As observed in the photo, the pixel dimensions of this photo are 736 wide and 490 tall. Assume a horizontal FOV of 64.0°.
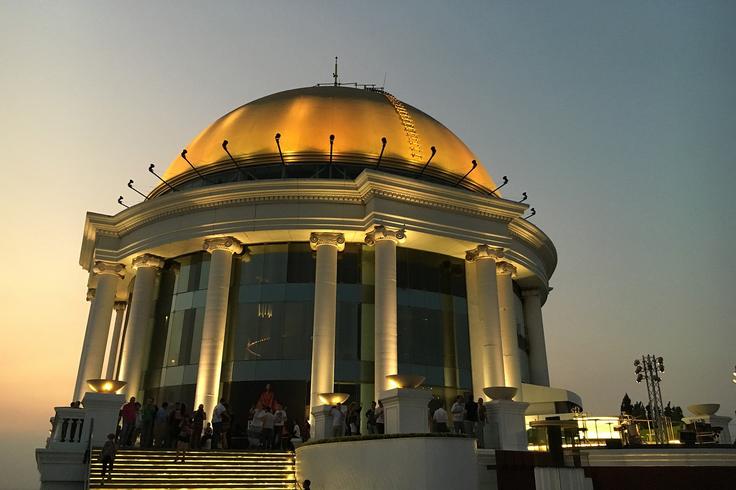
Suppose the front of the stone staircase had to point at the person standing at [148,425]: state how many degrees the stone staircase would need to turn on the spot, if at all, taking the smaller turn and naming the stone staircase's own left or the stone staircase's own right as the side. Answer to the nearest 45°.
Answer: approximately 135° to the stone staircase's own right

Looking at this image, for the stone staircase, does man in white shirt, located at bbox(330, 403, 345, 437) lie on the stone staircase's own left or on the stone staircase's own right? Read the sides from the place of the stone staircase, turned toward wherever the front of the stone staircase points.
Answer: on the stone staircase's own left

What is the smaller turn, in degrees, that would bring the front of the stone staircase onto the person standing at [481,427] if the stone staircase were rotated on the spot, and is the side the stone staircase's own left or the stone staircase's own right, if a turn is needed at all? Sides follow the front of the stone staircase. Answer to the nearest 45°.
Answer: approximately 90° to the stone staircase's own left

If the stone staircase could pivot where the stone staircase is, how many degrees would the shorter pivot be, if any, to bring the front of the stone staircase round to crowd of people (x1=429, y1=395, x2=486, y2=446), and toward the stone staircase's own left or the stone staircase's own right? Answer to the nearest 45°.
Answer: approximately 90° to the stone staircase's own left

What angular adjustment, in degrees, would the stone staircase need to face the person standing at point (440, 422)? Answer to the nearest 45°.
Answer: approximately 90° to its left

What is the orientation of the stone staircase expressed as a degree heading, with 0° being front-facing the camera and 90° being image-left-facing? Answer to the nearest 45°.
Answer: approximately 0°
